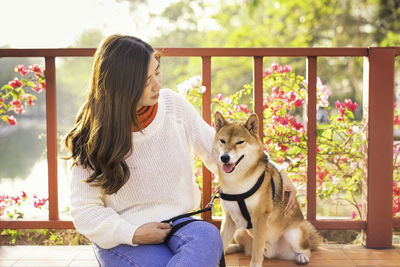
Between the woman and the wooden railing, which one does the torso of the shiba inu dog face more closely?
the woman

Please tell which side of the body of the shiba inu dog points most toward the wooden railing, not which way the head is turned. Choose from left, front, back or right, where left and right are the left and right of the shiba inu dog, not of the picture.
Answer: back

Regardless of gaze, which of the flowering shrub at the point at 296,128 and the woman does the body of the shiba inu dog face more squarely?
the woman

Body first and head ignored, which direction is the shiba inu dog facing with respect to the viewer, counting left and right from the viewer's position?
facing the viewer and to the left of the viewer

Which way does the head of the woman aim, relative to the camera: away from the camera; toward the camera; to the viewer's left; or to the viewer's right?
to the viewer's right

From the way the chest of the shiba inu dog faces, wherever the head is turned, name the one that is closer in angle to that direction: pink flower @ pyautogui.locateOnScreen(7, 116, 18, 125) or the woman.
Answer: the woman

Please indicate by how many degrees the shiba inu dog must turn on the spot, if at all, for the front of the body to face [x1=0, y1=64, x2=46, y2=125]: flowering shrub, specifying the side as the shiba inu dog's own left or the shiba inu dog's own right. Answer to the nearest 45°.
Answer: approximately 45° to the shiba inu dog's own right
